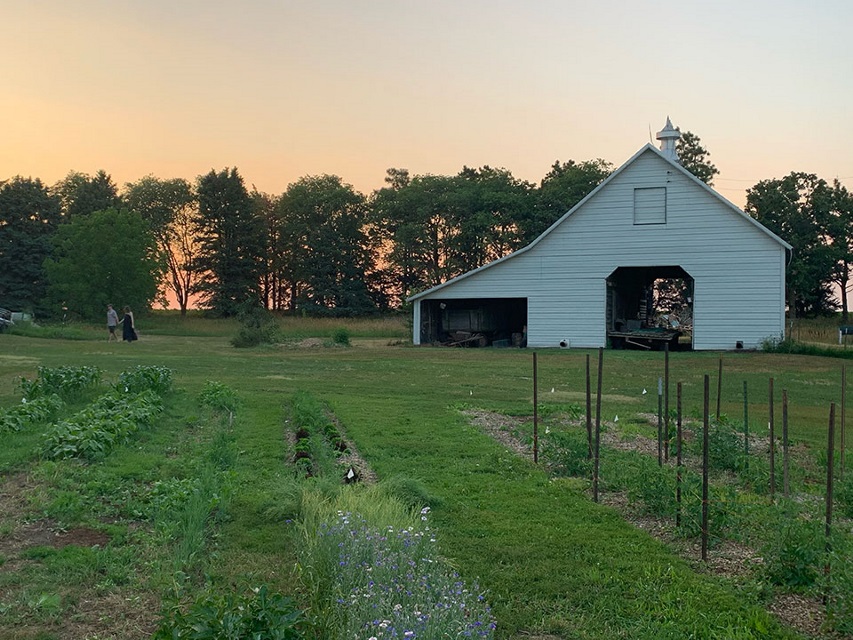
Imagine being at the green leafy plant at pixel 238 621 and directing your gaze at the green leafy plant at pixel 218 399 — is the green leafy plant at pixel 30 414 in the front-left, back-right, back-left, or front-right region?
front-left

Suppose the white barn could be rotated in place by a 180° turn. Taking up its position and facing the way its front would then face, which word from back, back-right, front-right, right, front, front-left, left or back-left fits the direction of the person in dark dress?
left

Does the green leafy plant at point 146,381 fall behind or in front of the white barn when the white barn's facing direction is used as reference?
in front

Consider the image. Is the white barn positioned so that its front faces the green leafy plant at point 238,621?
yes

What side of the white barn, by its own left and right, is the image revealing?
front

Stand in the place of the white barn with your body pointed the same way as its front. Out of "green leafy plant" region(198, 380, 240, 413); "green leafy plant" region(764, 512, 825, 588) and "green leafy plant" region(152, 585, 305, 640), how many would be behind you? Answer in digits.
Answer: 0

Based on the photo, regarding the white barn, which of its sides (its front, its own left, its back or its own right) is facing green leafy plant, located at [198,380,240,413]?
front

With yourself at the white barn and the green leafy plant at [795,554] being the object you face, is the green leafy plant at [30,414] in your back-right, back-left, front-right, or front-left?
front-right

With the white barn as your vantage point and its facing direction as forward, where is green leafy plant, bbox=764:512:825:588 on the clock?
The green leafy plant is roughly at 12 o'clock from the white barn.

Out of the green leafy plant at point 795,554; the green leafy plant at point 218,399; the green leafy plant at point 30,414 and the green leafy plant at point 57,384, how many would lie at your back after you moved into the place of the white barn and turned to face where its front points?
0

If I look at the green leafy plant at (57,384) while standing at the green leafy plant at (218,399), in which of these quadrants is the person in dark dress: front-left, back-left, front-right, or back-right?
front-right

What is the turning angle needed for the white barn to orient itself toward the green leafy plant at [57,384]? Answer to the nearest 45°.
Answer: approximately 45° to its right
